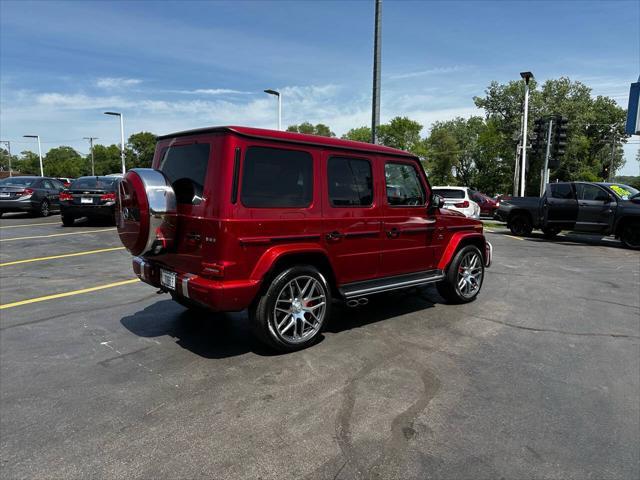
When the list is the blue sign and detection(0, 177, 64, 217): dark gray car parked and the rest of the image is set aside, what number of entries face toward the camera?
1

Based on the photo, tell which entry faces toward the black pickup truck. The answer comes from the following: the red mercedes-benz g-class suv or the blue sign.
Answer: the red mercedes-benz g-class suv

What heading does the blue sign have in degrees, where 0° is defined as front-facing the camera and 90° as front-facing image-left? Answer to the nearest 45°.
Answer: approximately 0°

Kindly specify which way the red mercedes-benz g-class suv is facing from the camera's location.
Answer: facing away from the viewer and to the right of the viewer

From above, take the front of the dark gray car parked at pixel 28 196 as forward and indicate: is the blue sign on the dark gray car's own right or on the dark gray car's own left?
on the dark gray car's own right

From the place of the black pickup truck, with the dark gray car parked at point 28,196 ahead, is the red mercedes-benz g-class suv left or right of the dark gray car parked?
left

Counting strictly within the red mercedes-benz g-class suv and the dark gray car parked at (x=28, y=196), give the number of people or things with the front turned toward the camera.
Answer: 0

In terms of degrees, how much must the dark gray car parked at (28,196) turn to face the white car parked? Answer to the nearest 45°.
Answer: approximately 90° to its right

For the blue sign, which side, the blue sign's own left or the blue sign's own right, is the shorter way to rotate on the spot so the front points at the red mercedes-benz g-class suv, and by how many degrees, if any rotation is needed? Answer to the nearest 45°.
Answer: approximately 45° to the blue sign's own right

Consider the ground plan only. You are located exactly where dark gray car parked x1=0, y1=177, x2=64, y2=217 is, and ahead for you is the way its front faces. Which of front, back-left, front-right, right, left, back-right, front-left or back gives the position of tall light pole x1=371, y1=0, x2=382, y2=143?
right
